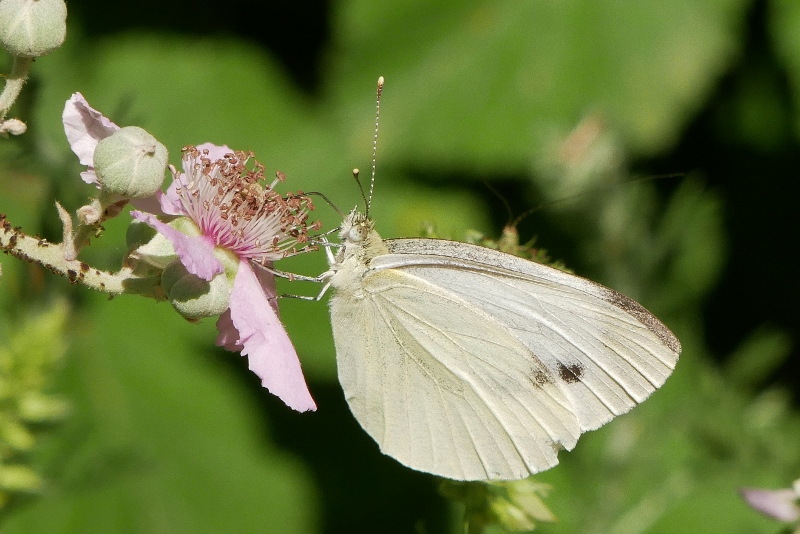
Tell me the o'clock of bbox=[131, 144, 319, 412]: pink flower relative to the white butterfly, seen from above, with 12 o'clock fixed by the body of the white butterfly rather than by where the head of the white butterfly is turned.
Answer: The pink flower is roughly at 11 o'clock from the white butterfly.

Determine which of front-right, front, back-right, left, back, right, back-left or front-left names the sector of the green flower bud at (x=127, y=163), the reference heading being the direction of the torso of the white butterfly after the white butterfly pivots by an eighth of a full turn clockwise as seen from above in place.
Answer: left

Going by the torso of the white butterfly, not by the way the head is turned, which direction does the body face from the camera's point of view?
to the viewer's left
